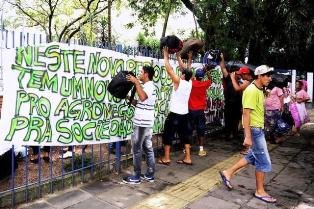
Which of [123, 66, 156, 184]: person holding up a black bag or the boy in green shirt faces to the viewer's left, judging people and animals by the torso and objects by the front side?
the person holding up a black bag

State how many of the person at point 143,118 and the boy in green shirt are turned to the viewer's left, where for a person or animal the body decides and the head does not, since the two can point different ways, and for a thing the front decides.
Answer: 1

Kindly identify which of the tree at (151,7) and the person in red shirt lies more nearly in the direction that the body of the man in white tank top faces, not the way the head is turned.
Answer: the tree

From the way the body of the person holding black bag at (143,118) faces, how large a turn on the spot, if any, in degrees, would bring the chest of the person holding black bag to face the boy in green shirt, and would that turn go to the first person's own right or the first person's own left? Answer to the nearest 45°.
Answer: approximately 180°

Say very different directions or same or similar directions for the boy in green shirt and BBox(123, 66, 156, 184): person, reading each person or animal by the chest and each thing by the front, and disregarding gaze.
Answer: very different directions

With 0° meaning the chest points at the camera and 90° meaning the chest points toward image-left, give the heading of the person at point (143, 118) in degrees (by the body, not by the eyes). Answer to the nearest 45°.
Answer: approximately 90°

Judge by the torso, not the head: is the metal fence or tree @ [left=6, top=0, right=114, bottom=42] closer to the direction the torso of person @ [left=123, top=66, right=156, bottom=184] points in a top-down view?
the metal fence

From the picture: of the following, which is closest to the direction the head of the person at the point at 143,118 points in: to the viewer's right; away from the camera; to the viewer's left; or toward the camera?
to the viewer's left

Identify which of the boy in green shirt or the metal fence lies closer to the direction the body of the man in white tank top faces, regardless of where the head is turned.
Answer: the metal fence
